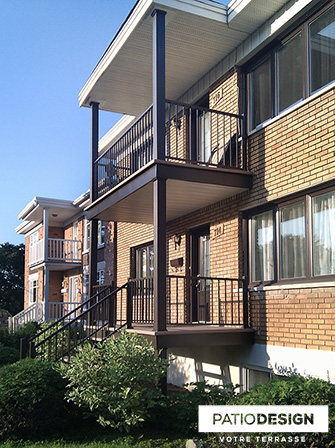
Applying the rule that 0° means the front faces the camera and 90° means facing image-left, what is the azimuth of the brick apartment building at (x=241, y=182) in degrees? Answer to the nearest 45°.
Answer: approximately 45°

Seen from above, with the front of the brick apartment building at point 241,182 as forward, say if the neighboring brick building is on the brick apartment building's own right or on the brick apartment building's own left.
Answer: on the brick apartment building's own right

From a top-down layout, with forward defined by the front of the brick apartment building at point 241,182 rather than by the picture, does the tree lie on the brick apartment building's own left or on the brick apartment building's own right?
on the brick apartment building's own right

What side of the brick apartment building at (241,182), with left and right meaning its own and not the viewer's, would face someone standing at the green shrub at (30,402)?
front

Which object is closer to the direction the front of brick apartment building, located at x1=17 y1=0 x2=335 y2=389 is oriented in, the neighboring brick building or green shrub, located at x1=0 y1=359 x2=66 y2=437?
the green shrub

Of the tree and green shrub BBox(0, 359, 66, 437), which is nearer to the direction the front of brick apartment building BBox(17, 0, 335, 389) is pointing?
the green shrub

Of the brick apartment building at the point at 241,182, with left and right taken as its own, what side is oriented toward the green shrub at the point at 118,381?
front
